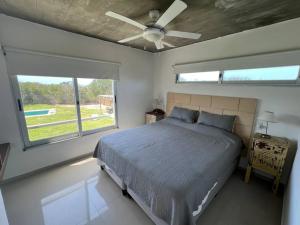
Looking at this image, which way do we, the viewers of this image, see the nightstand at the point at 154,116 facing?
facing the viewer and to the left of the viewer

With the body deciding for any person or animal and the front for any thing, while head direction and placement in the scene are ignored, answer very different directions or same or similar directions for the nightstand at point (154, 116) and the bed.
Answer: same or similar directions

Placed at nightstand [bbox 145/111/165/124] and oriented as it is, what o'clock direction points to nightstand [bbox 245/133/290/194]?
nightstand [bbox 245/133/290/194] is roughly at 9 o'clock from nightstand [bbox 145/111/165/124].

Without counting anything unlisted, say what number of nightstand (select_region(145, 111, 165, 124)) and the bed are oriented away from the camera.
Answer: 0

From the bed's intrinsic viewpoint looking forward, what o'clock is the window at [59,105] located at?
The window is roughly at 2 o'clock from the bed.

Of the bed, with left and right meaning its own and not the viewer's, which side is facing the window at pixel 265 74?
back

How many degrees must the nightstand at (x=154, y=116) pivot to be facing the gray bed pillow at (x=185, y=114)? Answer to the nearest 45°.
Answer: approximately 90° to its left

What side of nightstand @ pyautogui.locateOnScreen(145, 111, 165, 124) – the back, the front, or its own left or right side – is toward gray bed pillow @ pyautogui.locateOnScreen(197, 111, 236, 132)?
left
